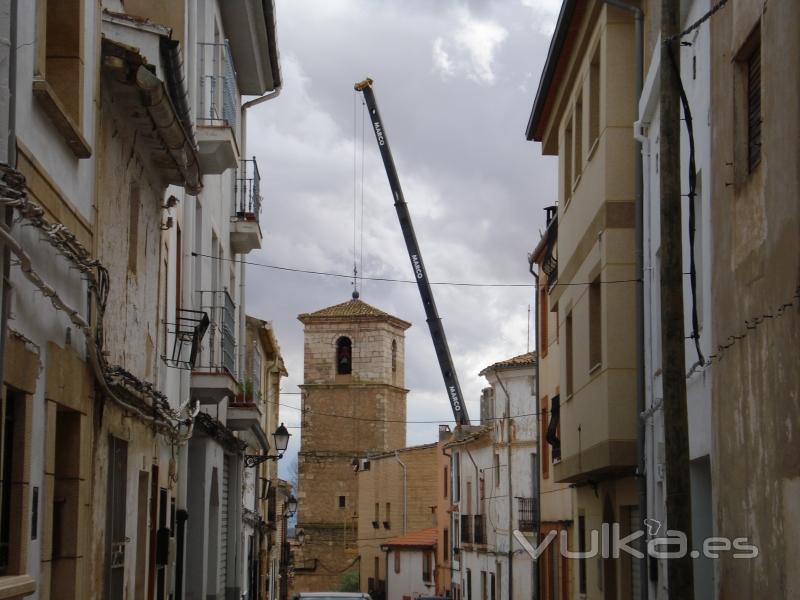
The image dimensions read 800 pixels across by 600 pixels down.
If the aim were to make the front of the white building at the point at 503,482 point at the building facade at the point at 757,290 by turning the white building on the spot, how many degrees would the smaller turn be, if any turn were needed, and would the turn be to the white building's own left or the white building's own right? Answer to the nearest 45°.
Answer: approximately 45° to the white building's own left

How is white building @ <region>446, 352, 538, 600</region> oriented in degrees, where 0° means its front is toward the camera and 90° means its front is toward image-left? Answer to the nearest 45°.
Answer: approximately 45°

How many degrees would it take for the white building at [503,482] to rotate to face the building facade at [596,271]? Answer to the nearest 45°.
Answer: approximately 45° to its left

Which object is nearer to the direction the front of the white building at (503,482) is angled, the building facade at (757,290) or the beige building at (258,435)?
the beige building

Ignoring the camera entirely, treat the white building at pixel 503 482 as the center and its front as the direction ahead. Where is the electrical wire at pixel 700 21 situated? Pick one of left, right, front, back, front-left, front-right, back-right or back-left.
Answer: front-left

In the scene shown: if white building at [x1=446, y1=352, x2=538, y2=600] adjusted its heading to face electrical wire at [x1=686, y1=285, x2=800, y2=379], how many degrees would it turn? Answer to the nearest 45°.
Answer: approximately 45° to its left
